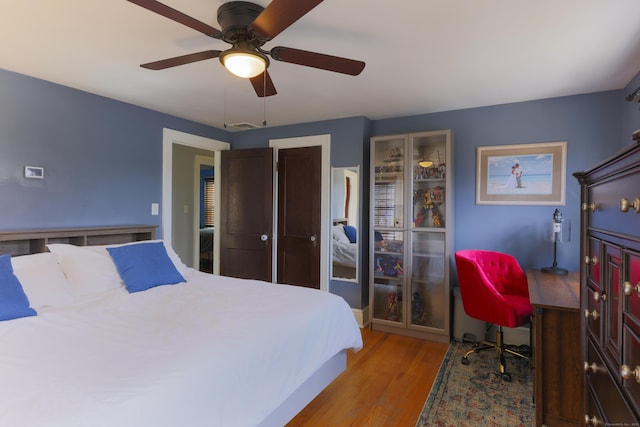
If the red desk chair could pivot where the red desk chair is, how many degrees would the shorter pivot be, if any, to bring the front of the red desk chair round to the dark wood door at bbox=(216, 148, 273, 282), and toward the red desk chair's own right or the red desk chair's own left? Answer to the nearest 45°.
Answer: approximately 135° to the red desk chair's own right

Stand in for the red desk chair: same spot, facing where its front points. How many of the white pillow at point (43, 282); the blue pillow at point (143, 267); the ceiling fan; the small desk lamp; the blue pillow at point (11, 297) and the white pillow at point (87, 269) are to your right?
5

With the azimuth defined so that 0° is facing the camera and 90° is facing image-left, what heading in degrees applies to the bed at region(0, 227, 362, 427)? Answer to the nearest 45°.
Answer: approximately 315°

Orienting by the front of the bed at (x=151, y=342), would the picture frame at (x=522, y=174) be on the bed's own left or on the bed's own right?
on the bed's own left
